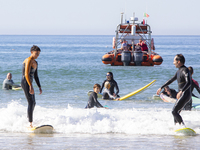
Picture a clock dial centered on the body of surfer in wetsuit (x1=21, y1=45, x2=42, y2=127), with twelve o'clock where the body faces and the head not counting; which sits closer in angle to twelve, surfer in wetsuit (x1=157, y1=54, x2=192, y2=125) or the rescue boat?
the surfer in wetsuit

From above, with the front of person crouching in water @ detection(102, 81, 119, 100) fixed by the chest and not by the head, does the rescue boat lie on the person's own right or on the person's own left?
on the person's own left

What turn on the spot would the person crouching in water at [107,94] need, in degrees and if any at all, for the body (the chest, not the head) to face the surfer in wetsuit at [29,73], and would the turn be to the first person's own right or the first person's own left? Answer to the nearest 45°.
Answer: approximately 90° to the first person's own right

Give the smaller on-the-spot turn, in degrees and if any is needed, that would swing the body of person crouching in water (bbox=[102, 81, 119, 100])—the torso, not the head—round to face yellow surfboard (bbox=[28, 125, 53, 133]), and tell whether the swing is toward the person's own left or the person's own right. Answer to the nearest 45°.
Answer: approximately 90° to the person's own right
